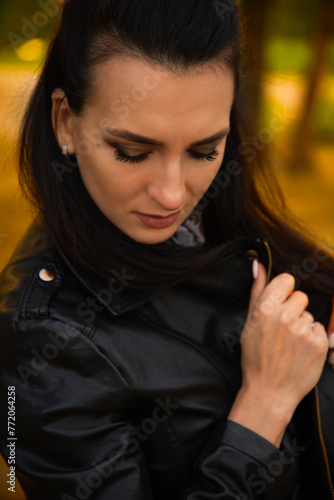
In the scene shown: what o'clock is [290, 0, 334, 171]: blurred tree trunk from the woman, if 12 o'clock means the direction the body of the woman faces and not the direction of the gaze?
The blurred tree trunk is roughly at 8 o'clock from the woman.

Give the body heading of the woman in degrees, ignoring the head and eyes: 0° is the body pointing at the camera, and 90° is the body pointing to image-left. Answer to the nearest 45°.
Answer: approximately 315°

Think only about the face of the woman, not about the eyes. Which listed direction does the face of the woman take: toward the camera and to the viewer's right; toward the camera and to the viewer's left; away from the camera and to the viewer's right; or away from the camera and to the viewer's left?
toward the camera and to the viewer's right
